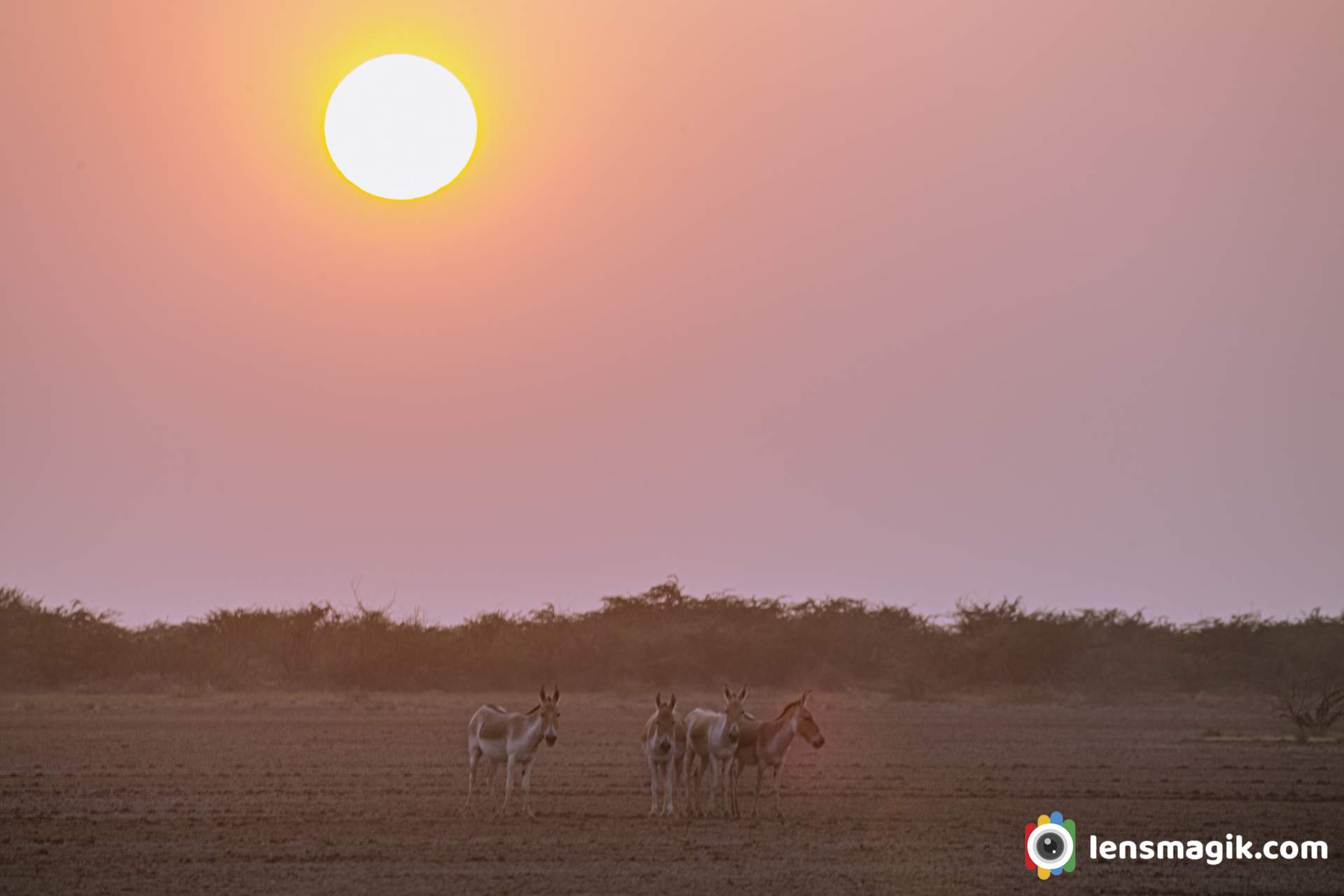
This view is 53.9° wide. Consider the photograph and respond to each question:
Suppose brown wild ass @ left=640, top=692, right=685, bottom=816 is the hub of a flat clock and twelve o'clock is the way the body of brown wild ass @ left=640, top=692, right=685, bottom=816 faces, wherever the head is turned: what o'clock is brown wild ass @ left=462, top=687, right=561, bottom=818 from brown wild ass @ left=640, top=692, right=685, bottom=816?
brown wild ass @ left=462, top=687, right=561, bottom=818 is roughly at 3 o'clock from brown wild ass @ left=640, top=692, right=685, bottom=816.

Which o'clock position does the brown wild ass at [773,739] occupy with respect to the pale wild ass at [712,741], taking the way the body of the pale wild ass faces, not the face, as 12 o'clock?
The brown wild ass is roughly at 10 o'clock from the pale wild ass.

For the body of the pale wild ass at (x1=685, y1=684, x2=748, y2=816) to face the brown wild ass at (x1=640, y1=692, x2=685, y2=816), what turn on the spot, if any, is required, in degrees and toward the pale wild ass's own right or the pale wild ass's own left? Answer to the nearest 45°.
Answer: approximately 90° to the pale wild ass's own right

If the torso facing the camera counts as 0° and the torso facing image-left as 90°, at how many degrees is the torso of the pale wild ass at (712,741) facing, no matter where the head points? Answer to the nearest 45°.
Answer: approximately 315°

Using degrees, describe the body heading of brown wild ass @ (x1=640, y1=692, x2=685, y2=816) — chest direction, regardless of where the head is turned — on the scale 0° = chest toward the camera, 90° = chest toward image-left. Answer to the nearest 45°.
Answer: approximately 0°

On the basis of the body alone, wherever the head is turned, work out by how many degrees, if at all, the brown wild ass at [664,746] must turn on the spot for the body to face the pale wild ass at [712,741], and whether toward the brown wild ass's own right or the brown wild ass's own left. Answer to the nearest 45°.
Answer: approximately 135° to the brown wild ass's own left
